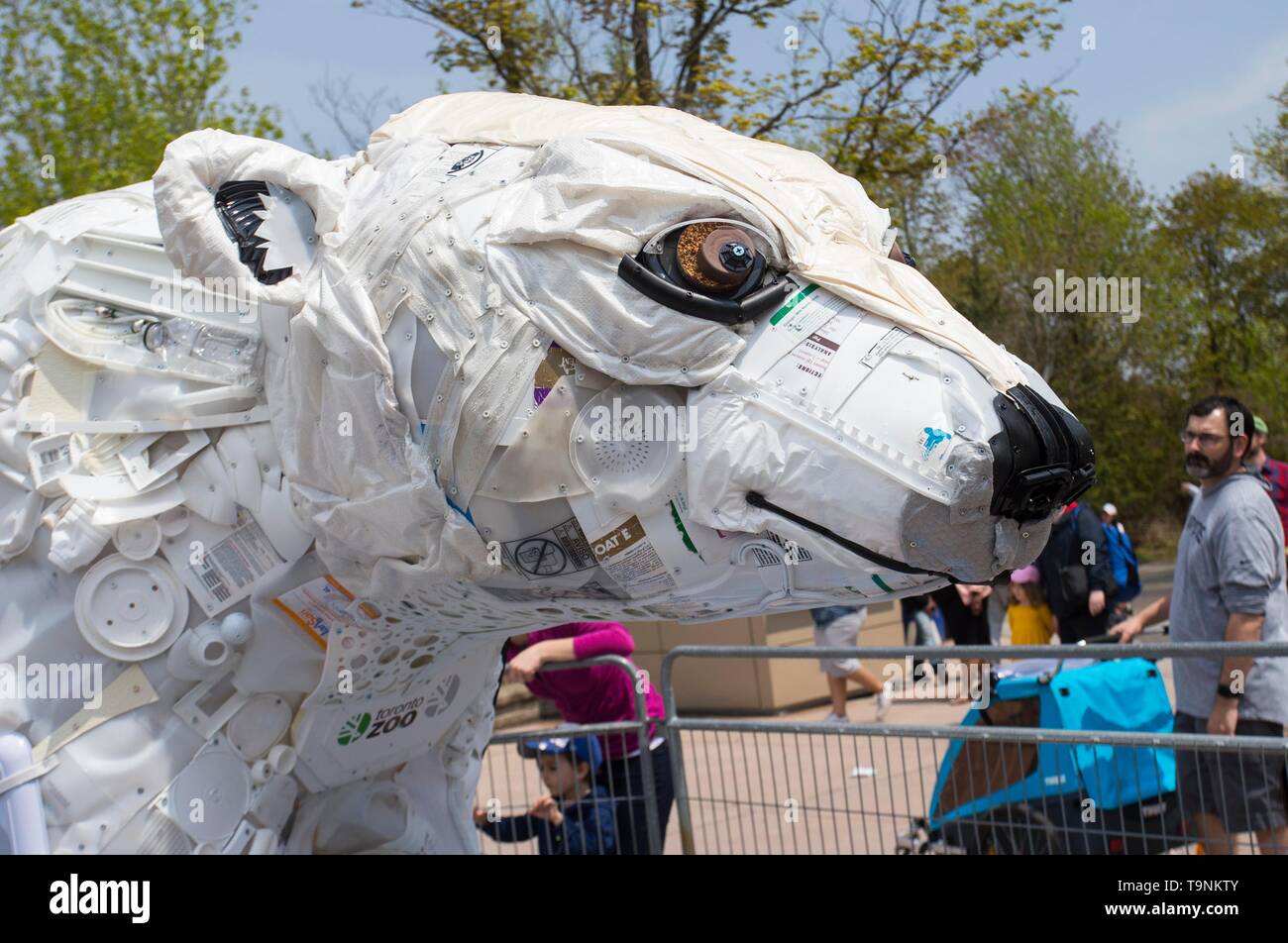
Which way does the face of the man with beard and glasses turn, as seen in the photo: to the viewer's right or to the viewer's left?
to the viewer's left

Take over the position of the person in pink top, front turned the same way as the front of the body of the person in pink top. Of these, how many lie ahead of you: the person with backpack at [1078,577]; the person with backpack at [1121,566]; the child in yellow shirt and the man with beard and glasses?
0

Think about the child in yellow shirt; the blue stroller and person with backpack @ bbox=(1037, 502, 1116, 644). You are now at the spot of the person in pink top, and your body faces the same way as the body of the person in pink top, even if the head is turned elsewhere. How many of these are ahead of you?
0

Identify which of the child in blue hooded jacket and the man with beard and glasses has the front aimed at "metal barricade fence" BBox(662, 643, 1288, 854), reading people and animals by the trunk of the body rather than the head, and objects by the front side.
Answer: the man with beard and glasses

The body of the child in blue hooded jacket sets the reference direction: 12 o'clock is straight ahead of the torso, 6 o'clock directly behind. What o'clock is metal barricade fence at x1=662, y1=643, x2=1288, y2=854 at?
The metal barricade fence is roughly at 8 o'clock from the child in blue hooded jacket.

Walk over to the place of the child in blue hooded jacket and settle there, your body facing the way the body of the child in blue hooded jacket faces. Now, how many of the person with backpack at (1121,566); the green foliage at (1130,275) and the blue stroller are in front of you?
0

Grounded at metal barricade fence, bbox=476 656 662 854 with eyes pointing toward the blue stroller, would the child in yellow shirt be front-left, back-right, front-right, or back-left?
front-left

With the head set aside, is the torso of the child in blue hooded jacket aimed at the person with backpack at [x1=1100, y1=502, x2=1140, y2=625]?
no

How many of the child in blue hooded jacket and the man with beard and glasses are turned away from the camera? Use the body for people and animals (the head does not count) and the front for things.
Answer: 0

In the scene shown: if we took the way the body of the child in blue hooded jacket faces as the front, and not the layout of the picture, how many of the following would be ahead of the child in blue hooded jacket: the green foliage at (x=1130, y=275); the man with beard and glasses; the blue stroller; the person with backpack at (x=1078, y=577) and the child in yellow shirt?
0

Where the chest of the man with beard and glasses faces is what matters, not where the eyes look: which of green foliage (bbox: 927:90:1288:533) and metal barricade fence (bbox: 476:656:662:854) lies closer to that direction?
the metal barricade fence

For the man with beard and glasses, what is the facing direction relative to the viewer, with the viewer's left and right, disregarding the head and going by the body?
facing the viewer and to the left of the viewer
